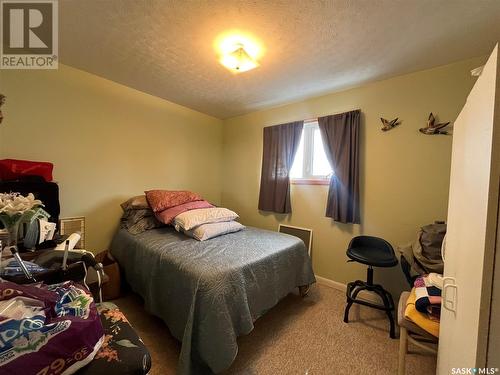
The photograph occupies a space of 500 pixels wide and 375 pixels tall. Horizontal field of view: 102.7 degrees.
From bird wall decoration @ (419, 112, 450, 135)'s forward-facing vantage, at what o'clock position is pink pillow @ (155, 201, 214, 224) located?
The pink pillow is roughly at 11 o'clock from the bird wall decoration.

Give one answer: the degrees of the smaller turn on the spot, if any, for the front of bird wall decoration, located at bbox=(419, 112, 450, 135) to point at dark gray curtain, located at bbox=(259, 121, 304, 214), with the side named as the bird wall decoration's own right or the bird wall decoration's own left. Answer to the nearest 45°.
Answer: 0° — it already faces it

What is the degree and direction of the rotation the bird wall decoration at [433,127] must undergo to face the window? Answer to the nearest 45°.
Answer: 0° — it already faces it

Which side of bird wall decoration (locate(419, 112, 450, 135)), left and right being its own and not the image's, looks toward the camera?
left

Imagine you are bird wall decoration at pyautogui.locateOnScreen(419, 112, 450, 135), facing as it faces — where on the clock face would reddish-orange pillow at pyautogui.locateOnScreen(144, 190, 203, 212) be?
The reddish-orange pillow is roughly at 11 o'clock from the bird wall decoration.

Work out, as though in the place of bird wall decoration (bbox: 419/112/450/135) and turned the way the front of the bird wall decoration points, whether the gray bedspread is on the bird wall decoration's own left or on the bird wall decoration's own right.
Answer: on the bird wall decoration's own left

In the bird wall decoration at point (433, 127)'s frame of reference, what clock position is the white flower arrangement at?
The white flower arrangement is roughly at 10 o'clock from the bird wall decoration.

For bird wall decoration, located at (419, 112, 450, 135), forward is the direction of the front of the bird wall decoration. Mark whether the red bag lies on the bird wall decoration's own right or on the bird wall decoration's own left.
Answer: on the bird wall decoration's own left

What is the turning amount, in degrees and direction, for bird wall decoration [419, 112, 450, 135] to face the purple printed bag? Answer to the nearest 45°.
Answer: approximately 90° to its left
